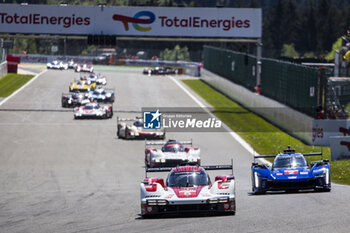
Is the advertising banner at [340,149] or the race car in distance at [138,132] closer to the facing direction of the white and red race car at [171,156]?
the advertising banner

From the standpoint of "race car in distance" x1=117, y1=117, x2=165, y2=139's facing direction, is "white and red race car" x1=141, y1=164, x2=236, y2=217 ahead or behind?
ahead

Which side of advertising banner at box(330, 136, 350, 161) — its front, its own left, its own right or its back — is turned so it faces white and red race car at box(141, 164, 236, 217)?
front

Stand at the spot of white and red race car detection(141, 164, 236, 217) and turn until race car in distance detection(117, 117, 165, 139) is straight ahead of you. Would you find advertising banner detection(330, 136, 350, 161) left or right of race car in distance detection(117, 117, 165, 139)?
right

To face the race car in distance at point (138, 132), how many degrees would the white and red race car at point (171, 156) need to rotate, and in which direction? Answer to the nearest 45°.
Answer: approximately 180°

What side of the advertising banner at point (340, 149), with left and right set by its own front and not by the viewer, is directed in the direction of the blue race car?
front

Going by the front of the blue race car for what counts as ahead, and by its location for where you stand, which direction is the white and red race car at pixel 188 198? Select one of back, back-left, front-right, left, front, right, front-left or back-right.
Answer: front-right

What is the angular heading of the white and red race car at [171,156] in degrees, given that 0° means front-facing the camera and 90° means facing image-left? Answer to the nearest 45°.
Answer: approximately 0°

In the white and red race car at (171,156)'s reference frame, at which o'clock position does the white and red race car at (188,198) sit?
the white and red race car at (188,198) is roughly at 12 o'clock from the white and red race car at (171,156).
